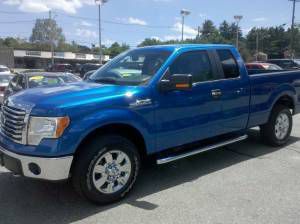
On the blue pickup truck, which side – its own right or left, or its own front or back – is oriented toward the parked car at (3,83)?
right

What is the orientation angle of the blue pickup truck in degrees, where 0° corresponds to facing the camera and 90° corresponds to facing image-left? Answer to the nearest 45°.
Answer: approximately 45°

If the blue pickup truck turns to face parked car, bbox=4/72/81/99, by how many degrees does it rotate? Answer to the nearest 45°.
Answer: approximately 90° to its right
